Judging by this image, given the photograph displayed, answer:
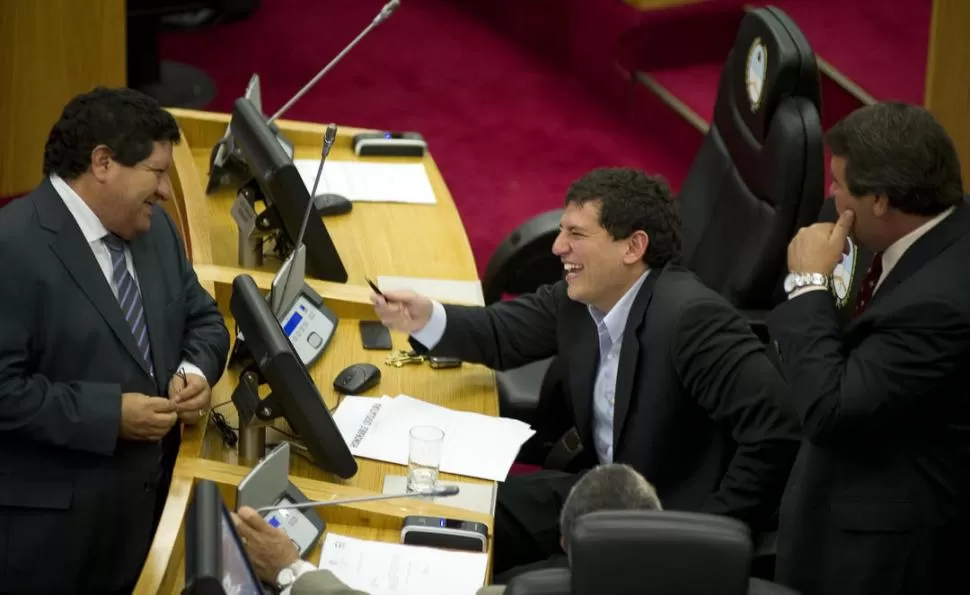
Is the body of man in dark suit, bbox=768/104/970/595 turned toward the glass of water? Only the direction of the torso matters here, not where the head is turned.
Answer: yes

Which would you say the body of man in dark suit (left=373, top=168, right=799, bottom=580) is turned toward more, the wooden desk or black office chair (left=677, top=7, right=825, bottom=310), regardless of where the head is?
the wooden desk

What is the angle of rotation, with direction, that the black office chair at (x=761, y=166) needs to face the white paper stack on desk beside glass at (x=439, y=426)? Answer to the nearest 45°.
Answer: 0° — it already faces it

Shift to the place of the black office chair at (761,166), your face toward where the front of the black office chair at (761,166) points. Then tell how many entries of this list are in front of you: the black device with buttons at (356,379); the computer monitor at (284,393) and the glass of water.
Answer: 3

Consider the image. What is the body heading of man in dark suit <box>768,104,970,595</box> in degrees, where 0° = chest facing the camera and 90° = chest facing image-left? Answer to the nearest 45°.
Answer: approximately 90°

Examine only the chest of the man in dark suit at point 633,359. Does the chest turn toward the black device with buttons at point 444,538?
yes

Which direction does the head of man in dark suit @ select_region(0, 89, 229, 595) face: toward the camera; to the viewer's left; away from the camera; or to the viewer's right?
to the viewer's right
